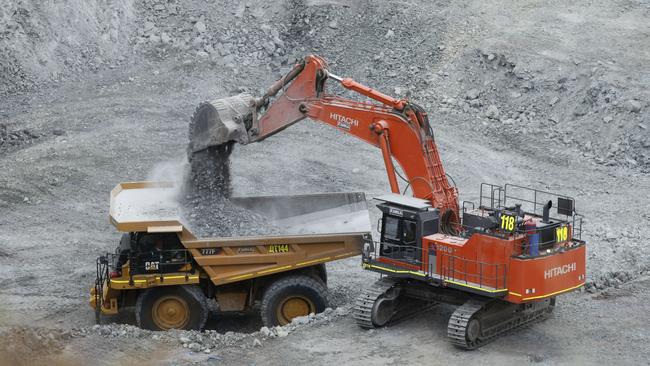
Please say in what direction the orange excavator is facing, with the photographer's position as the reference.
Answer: facing away from the viewer and to the left of the viewer

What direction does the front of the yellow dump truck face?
to the viewer's left
